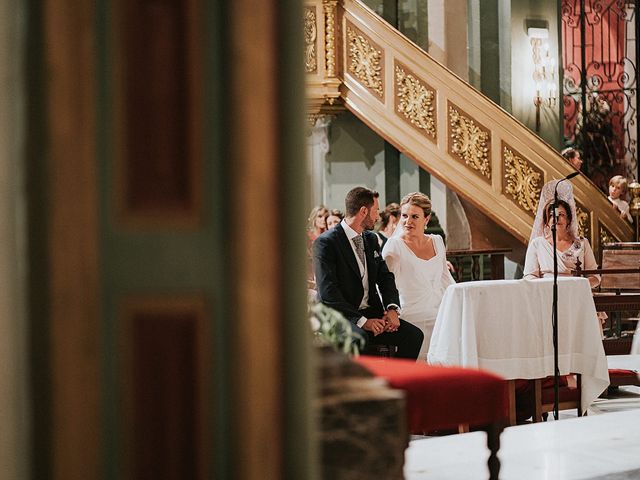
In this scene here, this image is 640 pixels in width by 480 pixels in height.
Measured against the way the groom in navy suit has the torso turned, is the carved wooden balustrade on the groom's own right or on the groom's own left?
on the groom's own left

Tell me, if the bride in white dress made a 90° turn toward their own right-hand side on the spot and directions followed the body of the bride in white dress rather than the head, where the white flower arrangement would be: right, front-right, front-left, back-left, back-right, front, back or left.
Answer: front-left

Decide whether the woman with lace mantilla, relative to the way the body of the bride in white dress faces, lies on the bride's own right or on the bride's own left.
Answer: on the bride's own left

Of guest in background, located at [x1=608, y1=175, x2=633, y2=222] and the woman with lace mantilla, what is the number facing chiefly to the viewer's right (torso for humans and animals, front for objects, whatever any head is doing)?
0

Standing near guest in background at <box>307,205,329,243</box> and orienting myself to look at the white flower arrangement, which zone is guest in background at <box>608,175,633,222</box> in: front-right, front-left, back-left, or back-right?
back-left

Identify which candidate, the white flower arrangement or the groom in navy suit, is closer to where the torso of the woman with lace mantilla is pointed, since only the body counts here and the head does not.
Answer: the white flower arrangement

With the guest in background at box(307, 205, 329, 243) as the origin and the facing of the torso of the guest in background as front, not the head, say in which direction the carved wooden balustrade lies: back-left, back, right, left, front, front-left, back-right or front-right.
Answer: left

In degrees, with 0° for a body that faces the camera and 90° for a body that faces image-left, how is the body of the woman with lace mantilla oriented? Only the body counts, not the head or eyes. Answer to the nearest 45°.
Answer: approximately 0°

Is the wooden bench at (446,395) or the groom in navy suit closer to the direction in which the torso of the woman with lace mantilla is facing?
the wooden bench

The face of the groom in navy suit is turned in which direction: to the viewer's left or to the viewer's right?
to the viewer's right

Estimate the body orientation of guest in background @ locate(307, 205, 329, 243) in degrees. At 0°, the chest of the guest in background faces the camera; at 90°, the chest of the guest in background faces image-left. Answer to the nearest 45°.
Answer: approximately 315°
